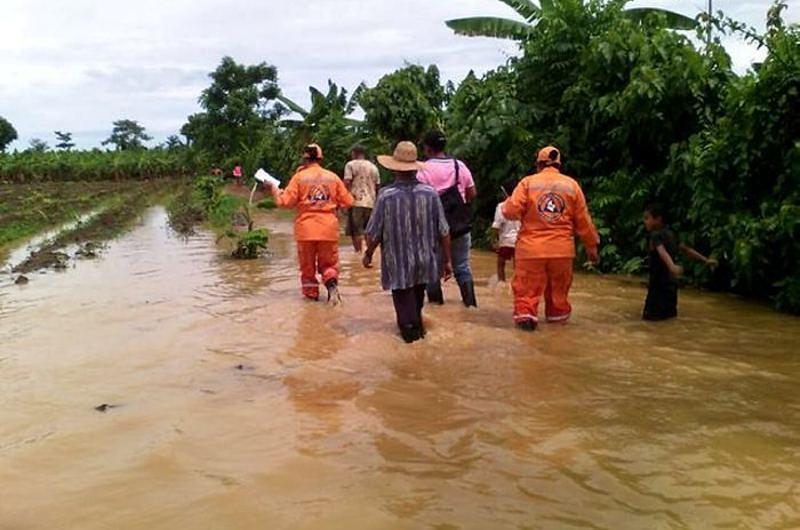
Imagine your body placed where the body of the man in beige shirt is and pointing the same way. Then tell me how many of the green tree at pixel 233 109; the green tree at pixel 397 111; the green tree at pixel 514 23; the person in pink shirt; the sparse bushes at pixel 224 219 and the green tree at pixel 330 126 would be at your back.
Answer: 1

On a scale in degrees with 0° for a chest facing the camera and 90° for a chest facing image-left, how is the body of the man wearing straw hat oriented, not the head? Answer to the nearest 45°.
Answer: approximately 180°

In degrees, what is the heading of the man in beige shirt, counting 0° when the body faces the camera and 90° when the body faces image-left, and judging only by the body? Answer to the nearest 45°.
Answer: approximately 180°

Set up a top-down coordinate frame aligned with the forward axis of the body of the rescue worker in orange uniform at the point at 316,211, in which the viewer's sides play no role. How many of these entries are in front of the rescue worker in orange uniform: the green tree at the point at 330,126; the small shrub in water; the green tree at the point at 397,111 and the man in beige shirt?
4

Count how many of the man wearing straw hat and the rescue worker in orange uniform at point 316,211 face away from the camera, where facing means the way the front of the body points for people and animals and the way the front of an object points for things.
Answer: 2

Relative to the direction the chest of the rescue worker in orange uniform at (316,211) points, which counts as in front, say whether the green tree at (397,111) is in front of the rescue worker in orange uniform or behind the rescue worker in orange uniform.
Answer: in front

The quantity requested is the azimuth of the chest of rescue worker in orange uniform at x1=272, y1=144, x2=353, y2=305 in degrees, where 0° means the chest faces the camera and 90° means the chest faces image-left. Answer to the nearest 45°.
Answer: approximately 180°

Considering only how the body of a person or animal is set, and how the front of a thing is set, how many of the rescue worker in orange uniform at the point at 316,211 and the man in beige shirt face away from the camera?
2

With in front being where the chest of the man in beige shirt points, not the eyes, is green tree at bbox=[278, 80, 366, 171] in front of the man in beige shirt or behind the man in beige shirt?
in front

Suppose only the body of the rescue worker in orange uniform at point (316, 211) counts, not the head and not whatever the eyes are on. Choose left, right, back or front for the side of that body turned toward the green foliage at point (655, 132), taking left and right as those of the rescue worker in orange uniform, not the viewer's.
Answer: right

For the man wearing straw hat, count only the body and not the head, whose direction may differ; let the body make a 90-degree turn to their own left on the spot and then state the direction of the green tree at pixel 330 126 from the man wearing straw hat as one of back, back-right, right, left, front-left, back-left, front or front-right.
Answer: right

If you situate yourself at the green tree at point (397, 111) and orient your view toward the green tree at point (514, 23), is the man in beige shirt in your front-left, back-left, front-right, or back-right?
front-right

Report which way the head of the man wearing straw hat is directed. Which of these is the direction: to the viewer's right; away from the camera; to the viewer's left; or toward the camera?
away from the camera

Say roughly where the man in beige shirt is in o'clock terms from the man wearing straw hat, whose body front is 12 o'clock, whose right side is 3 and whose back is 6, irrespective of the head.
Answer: The man in beige shirt is roughly at 12 o'clock from the man wearing straw hat.

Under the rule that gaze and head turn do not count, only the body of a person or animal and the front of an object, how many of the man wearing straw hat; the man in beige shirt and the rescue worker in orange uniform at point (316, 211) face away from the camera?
3
